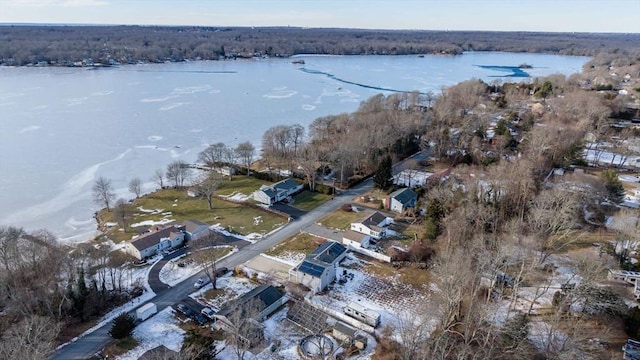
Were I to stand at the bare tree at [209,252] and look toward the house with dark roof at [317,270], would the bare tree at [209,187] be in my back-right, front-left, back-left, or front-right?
back-left

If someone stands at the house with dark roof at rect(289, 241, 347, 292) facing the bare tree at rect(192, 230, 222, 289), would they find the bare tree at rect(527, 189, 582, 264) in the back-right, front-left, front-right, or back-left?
back-right

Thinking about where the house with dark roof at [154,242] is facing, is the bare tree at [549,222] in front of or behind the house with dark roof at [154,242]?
in front

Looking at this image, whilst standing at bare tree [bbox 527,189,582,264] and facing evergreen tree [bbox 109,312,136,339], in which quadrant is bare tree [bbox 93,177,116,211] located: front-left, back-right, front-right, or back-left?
front-right

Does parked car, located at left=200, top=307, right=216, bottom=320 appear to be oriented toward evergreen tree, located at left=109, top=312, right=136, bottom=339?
no

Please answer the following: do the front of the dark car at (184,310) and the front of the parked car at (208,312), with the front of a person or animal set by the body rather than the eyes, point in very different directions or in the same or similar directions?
same or similar directions

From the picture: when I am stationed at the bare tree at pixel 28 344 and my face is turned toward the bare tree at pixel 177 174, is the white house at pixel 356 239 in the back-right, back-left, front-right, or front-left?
front-right

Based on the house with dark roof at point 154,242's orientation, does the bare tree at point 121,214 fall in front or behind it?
behind

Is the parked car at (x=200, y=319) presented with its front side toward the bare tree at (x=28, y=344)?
no

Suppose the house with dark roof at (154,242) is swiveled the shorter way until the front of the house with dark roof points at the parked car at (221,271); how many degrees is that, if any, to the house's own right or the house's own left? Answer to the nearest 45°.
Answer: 0° — it already faces it
